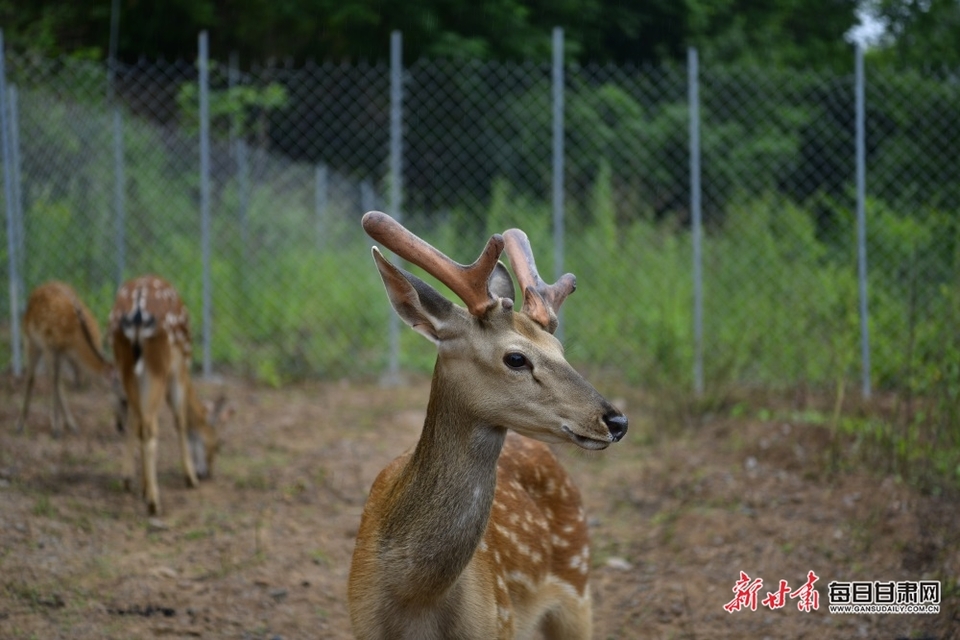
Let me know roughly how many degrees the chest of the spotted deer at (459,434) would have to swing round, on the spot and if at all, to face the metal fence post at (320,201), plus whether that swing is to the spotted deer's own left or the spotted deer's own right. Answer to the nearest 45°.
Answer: approximately 135° to the spotted deer's own right

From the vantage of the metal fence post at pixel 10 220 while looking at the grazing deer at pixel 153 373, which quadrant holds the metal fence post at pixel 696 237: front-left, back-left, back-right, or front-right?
front-left

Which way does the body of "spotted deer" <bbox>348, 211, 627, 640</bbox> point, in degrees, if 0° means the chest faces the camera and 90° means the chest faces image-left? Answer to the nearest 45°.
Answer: approximately 45°

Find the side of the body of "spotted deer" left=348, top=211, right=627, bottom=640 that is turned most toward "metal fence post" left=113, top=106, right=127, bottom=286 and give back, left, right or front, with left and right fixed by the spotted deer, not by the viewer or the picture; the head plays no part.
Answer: right

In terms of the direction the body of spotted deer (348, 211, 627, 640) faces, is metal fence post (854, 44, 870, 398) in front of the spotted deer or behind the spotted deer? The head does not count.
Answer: behind
